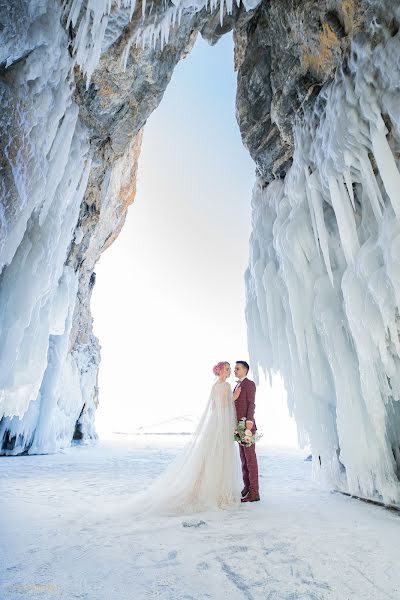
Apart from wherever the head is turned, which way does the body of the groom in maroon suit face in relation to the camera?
to the viewer's left
